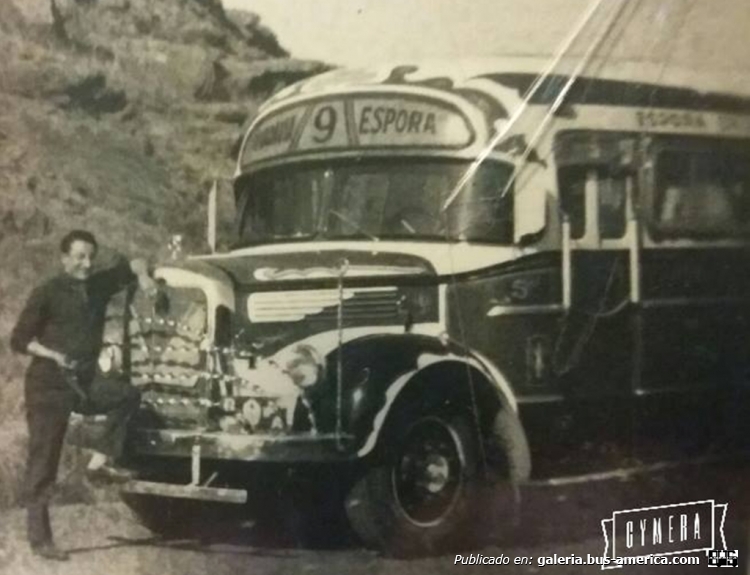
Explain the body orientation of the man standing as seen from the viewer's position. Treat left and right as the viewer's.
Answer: facing the viewer and to the right of the viewer

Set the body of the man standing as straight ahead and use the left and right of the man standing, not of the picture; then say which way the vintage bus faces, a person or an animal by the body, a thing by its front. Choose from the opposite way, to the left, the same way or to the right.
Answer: to the right

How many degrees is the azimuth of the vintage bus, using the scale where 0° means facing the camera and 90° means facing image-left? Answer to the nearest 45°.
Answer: approximately 45°

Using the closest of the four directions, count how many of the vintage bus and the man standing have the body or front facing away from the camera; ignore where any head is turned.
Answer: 0
